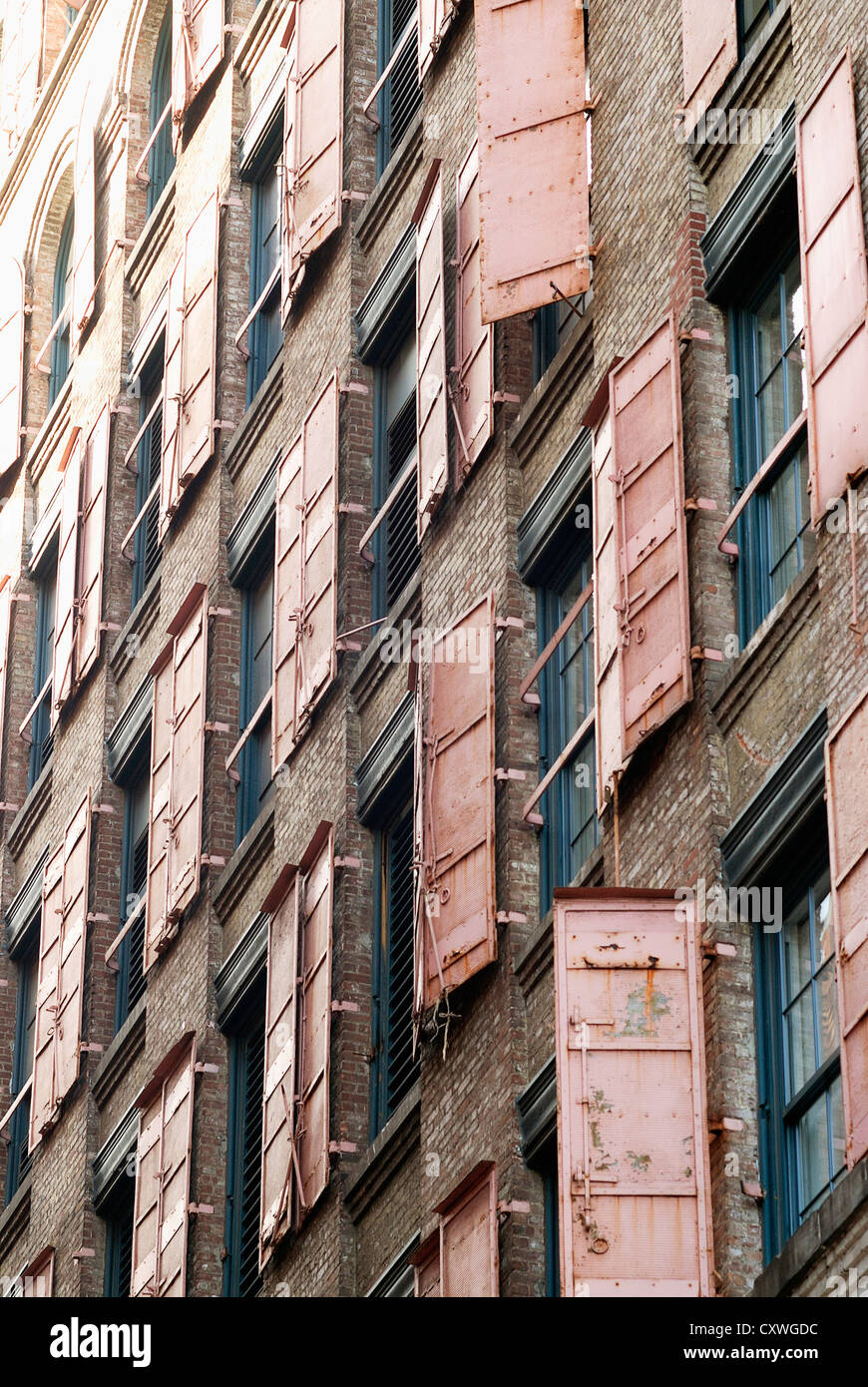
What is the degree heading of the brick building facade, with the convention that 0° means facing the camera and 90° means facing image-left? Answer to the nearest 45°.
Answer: approximately 45°
